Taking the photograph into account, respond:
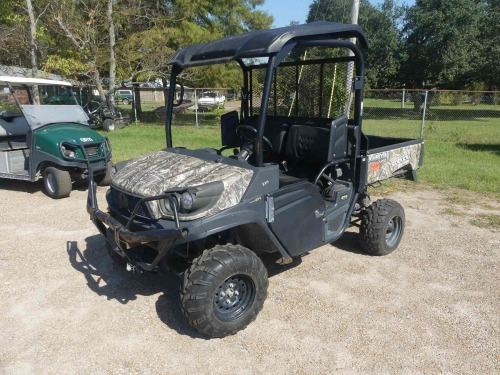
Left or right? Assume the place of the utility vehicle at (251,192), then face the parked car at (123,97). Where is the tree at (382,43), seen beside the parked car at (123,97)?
right

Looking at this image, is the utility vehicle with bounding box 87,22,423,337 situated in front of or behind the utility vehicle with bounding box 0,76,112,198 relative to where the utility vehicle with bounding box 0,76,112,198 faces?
in front

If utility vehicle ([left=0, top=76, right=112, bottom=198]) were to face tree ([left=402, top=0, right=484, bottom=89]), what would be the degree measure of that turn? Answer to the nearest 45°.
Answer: approximately 90° to its left

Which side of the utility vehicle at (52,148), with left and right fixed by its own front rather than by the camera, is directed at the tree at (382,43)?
left

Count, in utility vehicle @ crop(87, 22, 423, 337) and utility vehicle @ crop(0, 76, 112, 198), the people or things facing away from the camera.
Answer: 0

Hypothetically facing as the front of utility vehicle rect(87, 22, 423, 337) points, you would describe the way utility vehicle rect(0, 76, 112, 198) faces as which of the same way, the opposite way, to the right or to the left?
to the left

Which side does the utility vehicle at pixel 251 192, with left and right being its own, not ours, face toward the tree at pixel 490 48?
back

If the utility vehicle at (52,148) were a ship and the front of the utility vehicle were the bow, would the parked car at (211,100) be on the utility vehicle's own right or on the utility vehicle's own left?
on the utility vehicle's own left

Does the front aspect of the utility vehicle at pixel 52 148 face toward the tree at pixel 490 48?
no

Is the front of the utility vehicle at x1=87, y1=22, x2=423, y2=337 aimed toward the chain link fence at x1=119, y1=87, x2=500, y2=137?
no

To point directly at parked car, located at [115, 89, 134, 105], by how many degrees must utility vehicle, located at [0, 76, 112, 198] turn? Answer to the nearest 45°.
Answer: approximately 135° to its left

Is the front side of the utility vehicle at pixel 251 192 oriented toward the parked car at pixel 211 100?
no

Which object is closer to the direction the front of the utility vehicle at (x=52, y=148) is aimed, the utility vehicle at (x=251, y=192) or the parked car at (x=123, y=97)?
the utility vehicle

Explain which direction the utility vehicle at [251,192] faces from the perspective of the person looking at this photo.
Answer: facing the viewer and to the left of the viewer

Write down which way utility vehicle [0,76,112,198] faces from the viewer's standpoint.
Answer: facing the viewer and to the right of the viewer

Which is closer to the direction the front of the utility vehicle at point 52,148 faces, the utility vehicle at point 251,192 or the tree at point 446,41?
the utility vehicle
